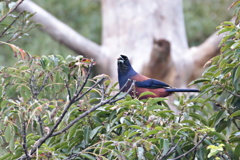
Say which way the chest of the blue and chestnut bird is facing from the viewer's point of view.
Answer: to the viewer's left

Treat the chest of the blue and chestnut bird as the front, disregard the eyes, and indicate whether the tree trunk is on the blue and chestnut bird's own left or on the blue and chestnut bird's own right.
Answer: on the blue and chestnut bird's own right
